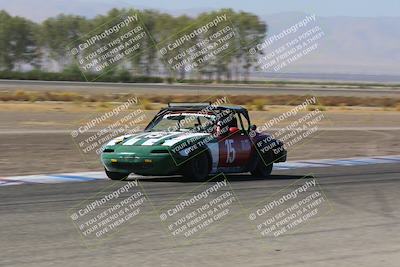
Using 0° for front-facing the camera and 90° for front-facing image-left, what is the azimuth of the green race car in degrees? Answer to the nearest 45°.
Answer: approximately 45°
